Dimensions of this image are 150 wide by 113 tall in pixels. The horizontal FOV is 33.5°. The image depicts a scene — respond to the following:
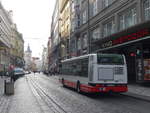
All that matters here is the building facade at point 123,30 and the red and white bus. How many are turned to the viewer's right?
0

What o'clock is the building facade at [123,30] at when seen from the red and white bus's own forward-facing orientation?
The building facade is roughly at 2 o'clock from the red and white bus.

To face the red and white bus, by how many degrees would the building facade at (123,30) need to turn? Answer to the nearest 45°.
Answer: approximately 45° to its left

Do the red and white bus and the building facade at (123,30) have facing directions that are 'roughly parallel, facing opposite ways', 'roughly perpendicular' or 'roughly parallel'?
roughly perpendicular

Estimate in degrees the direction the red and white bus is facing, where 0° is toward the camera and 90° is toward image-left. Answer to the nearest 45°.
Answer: approximately 135°

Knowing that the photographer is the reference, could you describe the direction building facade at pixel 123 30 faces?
facing the viewer and to the left of the viewer
